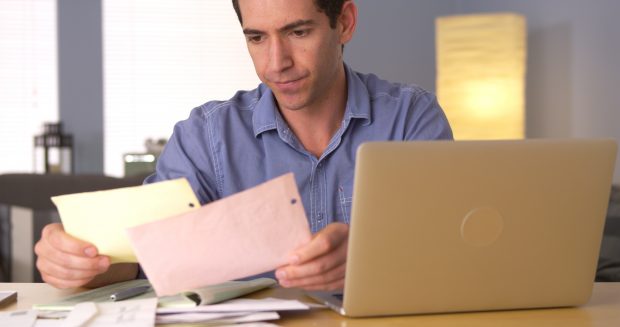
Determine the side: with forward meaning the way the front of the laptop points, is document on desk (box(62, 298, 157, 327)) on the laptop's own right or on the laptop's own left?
on the laptop's own left

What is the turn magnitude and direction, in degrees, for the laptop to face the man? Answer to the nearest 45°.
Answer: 0° — it already faces them

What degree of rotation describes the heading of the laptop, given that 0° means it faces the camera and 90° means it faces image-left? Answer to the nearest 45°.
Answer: approximately 135°

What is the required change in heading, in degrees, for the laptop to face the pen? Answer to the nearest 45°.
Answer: approximately 45° to its left
